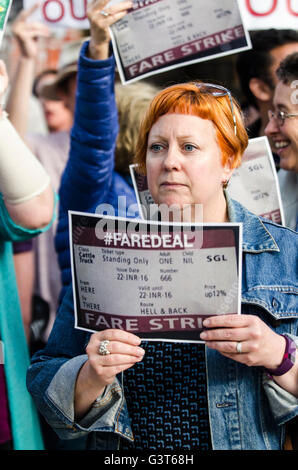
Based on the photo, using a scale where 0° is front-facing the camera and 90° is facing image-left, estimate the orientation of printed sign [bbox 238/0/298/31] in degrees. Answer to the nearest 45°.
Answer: approximately 0°

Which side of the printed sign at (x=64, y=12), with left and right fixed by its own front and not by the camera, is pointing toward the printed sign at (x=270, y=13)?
left

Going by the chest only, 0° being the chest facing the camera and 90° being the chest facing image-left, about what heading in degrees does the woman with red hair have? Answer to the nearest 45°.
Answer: approximately 45°

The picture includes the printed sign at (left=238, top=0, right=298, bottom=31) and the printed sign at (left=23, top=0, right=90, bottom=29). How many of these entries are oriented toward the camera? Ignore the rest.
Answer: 2

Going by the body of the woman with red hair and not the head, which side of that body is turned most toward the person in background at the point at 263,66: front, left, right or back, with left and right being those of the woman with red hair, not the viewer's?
back

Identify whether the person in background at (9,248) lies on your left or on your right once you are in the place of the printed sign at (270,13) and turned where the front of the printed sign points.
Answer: on your right

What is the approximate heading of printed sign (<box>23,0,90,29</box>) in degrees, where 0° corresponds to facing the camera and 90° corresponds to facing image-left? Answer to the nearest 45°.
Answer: approximately 0°
